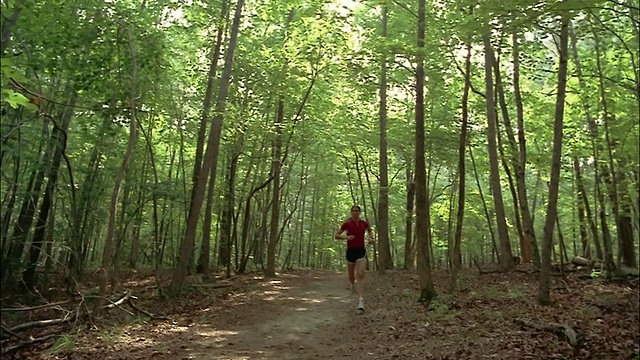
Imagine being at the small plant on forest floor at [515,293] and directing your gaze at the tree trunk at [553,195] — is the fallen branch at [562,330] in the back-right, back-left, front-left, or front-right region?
front-right

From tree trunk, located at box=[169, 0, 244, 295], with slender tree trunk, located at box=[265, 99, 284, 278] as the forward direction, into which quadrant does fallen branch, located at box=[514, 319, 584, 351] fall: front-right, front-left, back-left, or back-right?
back-right

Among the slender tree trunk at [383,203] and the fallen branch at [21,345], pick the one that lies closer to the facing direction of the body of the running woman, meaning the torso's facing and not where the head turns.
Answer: the fallen branch

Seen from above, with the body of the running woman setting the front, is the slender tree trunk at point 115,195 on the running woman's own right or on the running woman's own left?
on the running woman's own right

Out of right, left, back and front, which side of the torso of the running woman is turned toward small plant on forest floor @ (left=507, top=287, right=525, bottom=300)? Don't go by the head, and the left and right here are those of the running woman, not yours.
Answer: left

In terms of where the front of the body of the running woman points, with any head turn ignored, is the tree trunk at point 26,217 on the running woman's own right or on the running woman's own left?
on the running woman's own right

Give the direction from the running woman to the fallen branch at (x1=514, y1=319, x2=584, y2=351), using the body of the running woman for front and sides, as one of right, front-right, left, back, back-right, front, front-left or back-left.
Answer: front-left

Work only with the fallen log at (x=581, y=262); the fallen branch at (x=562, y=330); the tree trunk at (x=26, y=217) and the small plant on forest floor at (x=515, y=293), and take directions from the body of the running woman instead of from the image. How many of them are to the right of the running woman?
1

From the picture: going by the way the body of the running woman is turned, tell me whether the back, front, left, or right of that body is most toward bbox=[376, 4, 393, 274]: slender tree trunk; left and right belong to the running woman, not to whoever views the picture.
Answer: back

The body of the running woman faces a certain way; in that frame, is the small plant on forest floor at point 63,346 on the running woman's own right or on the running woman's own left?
on the running woman's own right

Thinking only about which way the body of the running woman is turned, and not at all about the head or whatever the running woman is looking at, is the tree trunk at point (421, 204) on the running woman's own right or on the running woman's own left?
on the running woman's own left

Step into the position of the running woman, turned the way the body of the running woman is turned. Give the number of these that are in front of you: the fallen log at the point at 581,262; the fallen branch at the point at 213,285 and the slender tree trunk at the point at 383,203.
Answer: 0

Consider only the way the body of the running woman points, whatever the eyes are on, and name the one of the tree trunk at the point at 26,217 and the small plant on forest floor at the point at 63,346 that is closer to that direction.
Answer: the small plant on forest floor

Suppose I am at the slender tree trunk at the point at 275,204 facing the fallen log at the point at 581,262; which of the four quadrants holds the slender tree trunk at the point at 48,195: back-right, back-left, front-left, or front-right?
back-right

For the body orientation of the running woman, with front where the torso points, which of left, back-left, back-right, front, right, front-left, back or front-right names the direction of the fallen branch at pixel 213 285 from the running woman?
back-right

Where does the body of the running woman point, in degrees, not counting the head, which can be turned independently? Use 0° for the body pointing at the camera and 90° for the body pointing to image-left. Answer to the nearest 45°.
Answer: approximately 0°
